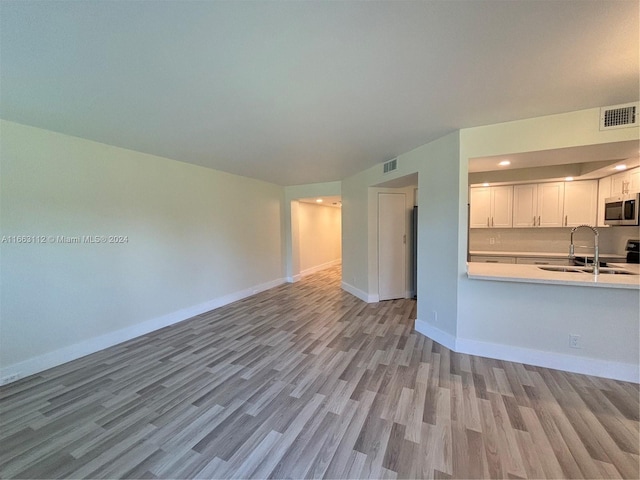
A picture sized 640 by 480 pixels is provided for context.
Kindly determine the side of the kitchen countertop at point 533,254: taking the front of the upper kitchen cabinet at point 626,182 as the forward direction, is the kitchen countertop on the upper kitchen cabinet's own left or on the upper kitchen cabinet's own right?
on the upper kitchen cabinet's own right

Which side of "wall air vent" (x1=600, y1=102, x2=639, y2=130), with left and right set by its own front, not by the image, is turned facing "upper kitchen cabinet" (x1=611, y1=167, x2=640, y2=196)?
back

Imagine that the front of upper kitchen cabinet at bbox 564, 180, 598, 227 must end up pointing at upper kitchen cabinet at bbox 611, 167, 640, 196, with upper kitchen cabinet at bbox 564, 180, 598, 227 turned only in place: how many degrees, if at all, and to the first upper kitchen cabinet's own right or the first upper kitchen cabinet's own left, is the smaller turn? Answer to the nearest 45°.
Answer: approximately 45° to the first upper kitchen cabinet's own left

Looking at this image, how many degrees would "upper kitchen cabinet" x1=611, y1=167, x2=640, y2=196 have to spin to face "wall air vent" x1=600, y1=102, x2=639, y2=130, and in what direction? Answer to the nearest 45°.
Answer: approximately 45° to its left

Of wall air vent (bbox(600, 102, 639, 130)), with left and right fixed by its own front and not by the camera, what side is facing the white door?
right

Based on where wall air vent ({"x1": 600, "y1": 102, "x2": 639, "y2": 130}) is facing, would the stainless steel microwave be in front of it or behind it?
behind
